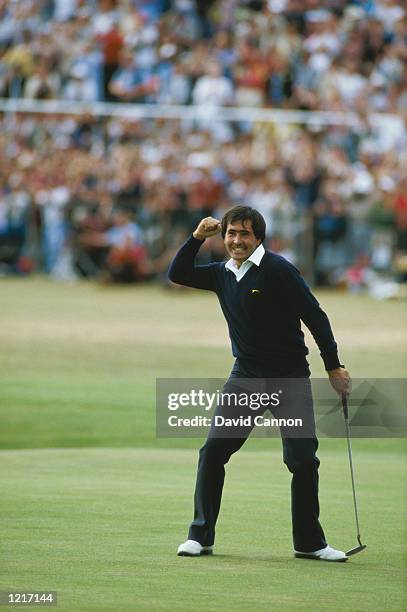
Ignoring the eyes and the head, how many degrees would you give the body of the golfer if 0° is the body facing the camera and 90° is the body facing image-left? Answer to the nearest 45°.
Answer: approximately 45°
